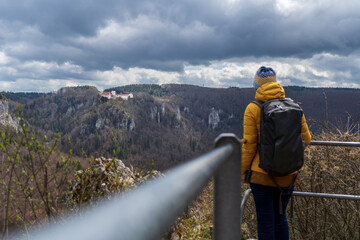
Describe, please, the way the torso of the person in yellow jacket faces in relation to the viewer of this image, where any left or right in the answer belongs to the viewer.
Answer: facing away from the viewer and to the left of the viewer

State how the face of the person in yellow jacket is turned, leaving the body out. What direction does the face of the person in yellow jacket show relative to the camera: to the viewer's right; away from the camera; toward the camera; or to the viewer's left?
away from the camera

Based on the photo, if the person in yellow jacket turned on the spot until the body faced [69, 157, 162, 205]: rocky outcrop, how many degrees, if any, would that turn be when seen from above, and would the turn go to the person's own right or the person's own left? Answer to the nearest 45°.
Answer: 0° — they already face it
